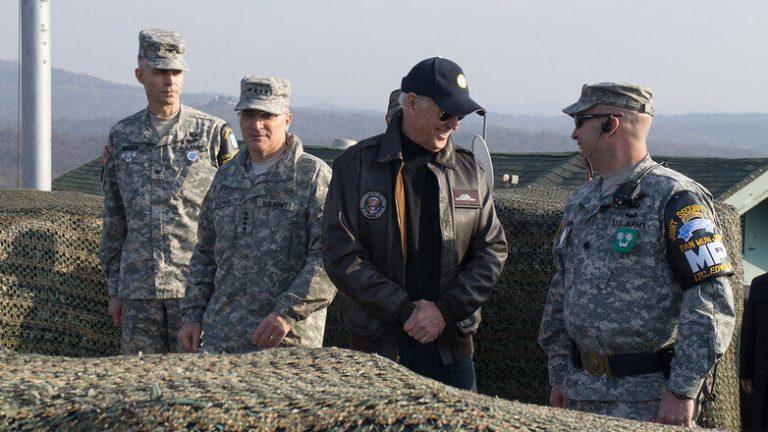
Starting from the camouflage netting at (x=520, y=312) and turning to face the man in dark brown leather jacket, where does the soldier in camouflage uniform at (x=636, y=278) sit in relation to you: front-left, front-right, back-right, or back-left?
front-left

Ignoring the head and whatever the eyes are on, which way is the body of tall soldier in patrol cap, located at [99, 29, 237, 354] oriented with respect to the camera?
toward the camera

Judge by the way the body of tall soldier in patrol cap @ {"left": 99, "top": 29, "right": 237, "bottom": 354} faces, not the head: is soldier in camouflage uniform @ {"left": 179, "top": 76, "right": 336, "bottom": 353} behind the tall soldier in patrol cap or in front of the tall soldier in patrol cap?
in front

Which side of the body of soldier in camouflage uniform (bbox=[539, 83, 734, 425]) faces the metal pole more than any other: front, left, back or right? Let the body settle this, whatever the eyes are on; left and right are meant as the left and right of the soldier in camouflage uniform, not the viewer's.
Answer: right

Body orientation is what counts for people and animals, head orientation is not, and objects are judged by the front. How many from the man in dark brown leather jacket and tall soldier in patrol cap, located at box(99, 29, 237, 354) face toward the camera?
2

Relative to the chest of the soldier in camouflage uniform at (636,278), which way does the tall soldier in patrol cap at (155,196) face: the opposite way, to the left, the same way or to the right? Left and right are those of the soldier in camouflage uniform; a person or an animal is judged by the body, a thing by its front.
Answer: to the left

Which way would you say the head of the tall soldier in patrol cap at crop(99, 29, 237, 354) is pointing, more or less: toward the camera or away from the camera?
toward the camera

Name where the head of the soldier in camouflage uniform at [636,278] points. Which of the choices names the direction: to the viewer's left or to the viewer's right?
to the viewer's left

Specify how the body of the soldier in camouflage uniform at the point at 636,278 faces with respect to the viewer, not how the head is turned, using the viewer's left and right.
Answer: facing the viewer and to the left of the viewer

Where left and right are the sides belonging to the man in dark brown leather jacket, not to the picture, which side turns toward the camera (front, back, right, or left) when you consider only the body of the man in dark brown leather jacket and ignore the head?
front
